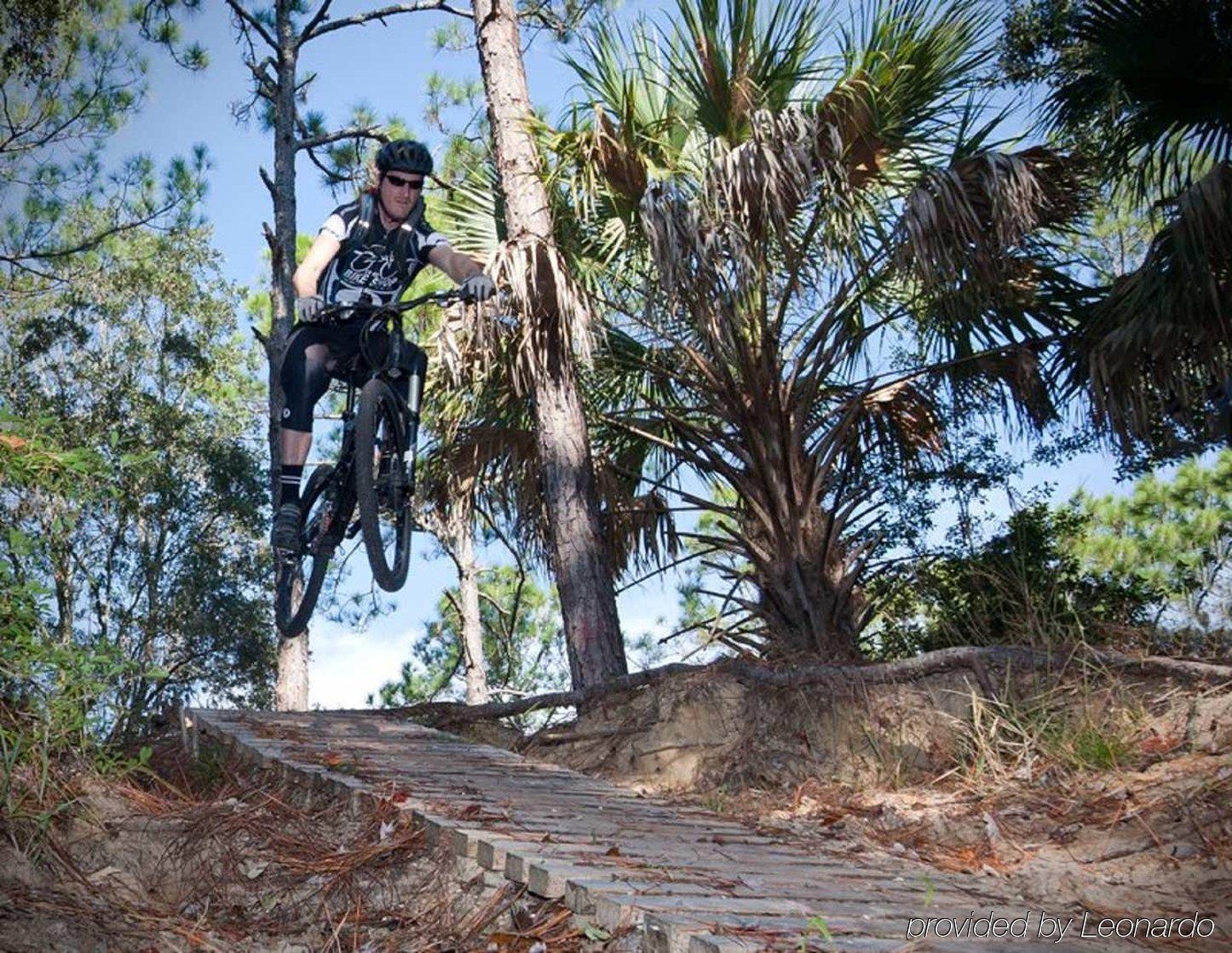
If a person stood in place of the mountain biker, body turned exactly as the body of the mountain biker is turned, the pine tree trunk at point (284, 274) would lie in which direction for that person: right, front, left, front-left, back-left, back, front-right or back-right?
back

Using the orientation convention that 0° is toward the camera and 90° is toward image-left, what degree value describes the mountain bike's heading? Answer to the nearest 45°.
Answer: approximately 315°

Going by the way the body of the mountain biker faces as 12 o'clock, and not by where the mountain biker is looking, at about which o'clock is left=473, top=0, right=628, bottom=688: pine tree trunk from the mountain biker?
The pine tree trunk is roughly at 7 o'clock from the mountain biker.

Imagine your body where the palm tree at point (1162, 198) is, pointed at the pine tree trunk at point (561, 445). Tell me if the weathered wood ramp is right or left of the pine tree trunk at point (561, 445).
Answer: left
